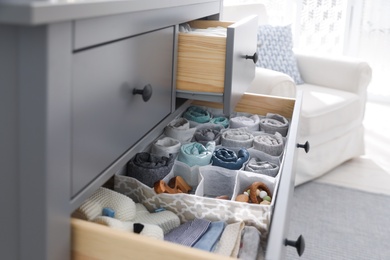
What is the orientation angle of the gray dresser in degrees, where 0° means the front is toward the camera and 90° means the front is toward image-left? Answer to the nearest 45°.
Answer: approximately 315°

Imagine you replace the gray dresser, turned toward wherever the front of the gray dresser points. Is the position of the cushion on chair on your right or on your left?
on your left

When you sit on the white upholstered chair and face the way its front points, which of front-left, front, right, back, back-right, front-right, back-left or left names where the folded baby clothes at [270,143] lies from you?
front-right

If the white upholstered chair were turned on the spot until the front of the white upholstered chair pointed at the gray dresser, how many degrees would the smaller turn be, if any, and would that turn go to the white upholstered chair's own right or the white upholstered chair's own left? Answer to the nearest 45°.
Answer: approximately 45° to the white upholstered chair's own right

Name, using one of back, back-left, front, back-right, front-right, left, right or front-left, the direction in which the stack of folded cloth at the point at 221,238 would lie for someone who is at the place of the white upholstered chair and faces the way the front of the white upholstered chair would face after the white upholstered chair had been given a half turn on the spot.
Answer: back-left

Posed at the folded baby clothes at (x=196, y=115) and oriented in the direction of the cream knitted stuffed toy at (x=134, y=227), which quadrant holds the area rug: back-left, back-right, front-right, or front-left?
back-left
